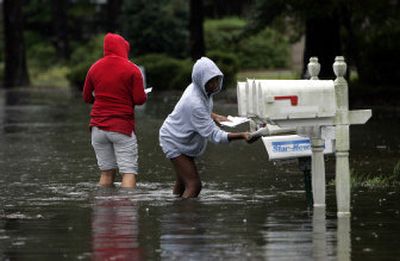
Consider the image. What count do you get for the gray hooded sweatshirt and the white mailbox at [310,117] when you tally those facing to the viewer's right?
1

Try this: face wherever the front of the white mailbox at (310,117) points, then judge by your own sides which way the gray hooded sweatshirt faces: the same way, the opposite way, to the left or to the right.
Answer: the opposite way

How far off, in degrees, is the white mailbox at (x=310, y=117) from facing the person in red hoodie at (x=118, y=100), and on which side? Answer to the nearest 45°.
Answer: approximately 45° to its right

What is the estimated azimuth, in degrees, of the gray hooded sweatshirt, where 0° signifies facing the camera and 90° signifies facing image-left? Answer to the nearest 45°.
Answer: approximately 270°

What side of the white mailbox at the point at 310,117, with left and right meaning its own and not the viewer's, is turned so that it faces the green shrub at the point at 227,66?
right

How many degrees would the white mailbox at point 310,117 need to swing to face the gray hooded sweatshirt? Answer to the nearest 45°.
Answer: approximately 45° to its right

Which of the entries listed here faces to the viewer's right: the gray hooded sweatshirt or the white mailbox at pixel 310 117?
the gray hooded sweatshirt

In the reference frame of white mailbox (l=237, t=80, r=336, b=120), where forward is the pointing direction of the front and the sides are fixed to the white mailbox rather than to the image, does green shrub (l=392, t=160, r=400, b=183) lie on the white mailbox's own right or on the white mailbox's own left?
on the white mailbox's own right

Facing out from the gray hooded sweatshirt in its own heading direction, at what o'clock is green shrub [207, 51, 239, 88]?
The green shrub is roughly at 9 o'clock from the gray hooded sweatshirt.

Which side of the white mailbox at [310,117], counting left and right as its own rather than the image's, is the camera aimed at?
left
